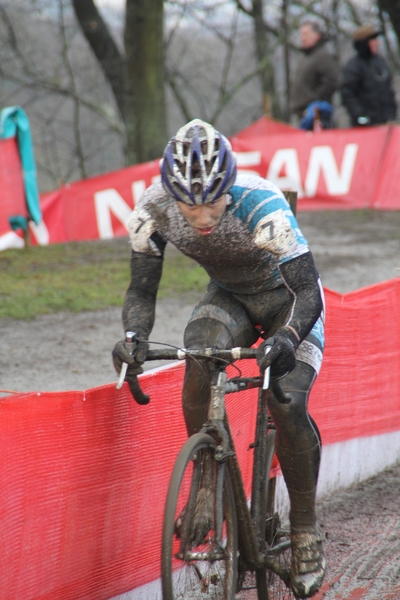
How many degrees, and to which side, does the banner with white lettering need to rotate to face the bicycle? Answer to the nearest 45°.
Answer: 0° — it already faces it

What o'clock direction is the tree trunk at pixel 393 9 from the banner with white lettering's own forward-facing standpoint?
The tree trunk is roughly at 7 o'clock from the banner with white lettering.

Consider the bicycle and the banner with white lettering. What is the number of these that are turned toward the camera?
2

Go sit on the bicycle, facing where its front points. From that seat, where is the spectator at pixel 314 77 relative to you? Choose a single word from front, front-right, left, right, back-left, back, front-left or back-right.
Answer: back

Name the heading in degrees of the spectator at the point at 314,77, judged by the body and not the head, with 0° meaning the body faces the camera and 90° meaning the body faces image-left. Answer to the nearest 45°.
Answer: approximately 45°

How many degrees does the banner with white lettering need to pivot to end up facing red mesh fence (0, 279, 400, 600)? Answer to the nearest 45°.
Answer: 0° — it already faces it

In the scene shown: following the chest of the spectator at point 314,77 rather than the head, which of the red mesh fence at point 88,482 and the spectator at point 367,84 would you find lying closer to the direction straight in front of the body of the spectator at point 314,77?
the red mesh fence

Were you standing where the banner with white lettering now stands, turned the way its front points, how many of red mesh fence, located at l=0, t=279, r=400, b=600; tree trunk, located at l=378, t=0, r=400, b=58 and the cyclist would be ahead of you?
2

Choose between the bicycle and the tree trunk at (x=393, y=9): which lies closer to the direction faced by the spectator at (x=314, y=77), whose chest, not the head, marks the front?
the bicycle
